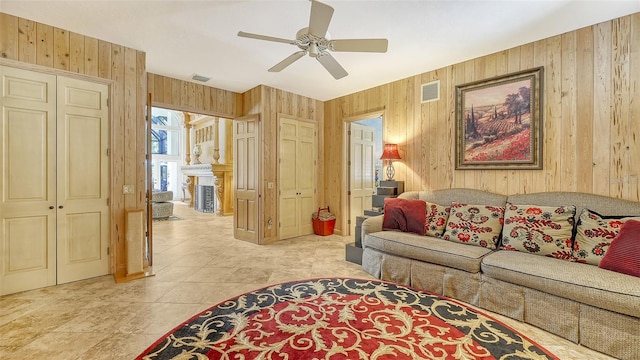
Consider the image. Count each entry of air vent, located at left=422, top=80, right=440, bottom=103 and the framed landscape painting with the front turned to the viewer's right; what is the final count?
0

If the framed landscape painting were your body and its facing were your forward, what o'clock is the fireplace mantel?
The fireplace mantel is roughly at 2 o'clock from the framed landscape painting.

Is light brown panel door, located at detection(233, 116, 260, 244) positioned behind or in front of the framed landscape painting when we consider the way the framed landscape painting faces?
in front

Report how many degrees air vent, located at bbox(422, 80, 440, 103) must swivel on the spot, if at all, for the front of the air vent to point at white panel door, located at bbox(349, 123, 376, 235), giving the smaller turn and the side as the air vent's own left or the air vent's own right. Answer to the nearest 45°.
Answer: approximately 90° to the air vent's own right

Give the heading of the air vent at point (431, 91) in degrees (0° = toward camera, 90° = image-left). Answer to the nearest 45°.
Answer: approximately 45°

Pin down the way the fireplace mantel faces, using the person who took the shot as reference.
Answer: facing the viewer and to the left of the viewer

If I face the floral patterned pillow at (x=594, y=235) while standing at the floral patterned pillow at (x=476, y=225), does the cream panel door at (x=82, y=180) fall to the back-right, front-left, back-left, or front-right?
back-right

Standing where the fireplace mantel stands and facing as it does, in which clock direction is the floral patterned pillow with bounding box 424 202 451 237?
The floral patterned pillow is roughly at 10 o'clock from the fireplace mantel.

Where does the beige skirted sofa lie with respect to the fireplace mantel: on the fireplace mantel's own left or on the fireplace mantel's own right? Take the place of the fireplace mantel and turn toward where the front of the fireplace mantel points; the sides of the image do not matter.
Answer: on the fireplace mantel's own left

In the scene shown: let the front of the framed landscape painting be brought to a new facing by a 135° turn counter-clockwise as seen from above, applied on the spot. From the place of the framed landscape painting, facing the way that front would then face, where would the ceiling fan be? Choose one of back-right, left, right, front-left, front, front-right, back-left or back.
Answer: back-right

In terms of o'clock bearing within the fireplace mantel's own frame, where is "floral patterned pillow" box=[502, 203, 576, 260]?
The floral patterned pillow is roughly at 10 o'clock from the fireplace mantel.
